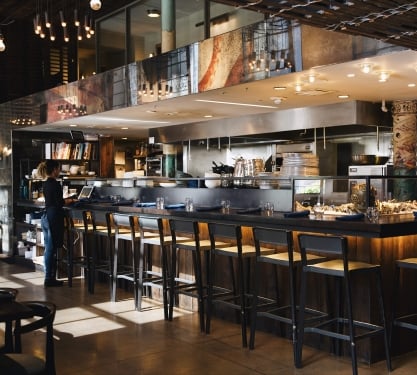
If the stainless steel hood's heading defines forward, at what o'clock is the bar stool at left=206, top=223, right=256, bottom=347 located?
The bar stool is roughly at 11 o'clock from the stainless steel hood.

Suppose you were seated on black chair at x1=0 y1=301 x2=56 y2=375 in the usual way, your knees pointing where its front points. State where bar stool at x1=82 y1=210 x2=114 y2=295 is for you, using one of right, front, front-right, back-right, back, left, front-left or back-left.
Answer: right

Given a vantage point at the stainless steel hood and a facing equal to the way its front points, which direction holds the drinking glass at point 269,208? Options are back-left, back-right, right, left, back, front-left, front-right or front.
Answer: front-left

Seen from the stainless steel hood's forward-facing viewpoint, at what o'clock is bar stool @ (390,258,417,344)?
The bar stool is roughly at 10 o'clock from the stainless steel hood.

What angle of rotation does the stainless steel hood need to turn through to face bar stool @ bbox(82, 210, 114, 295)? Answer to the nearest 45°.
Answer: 0° — it already faces it

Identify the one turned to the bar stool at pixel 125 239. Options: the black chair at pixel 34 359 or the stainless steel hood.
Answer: the stainless steel hood

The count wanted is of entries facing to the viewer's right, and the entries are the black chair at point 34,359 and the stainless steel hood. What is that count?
0

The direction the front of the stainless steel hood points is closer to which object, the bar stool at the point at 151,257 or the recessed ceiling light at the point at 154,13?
the bar stool

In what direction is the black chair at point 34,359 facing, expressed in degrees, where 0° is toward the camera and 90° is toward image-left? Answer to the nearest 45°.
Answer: approximately 90°

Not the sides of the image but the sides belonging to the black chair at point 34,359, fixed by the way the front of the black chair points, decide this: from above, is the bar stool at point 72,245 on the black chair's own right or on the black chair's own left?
on the black chair's own right

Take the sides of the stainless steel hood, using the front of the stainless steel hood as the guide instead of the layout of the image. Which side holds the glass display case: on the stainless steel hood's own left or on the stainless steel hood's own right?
on the stainless steel hood's own left

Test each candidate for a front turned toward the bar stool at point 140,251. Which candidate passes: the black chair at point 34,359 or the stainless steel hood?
the stainless steel hood

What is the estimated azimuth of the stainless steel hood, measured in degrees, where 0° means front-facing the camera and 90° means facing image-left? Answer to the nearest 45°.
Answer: approximately 45°

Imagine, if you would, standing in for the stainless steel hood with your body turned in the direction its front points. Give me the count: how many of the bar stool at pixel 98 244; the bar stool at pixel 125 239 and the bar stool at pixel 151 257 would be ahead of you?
3
